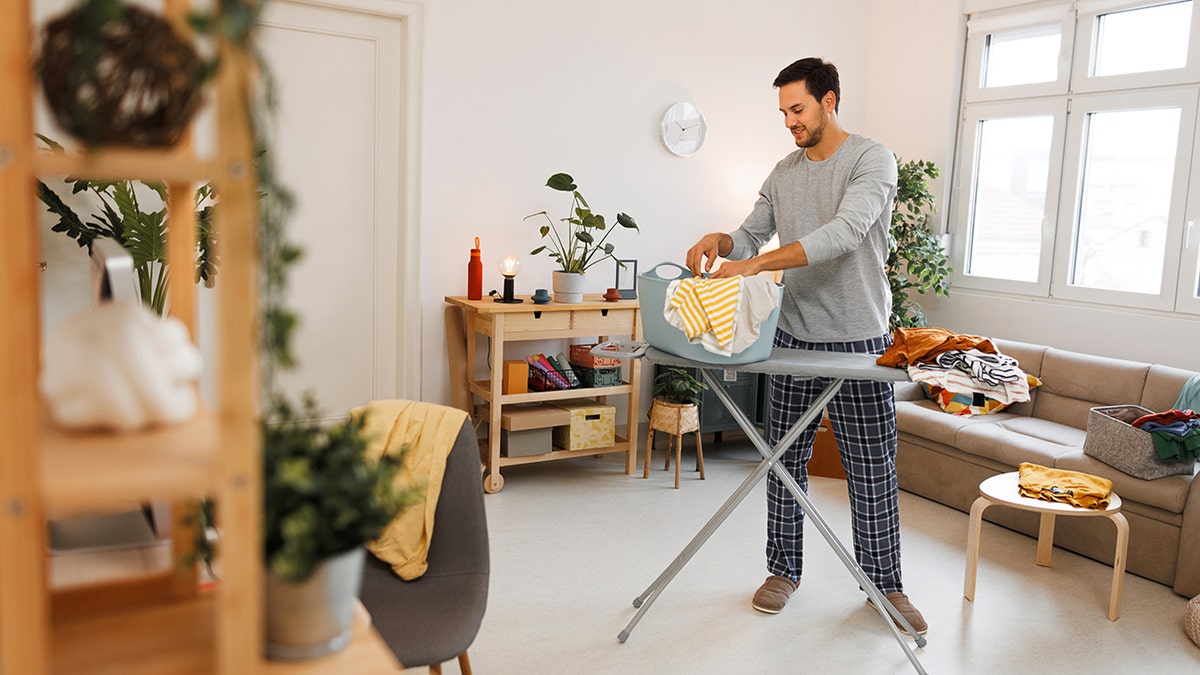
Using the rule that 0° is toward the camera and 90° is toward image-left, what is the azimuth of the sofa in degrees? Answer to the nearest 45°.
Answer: approximately 45°

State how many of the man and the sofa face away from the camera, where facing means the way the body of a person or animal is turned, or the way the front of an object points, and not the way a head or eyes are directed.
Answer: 0

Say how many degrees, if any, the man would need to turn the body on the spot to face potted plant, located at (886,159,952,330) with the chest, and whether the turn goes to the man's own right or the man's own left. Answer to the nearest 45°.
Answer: approximately 135° to the man's own right

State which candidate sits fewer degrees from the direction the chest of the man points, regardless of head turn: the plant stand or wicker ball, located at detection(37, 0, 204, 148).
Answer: the wicker ball

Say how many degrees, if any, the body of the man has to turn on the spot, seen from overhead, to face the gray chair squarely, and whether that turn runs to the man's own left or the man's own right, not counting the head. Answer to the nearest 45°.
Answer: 0° — they already face it

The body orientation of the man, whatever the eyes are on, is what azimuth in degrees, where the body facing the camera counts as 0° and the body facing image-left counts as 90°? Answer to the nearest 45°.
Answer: approximately 45°

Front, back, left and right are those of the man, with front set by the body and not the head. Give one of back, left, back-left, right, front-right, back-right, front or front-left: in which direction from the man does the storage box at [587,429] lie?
right

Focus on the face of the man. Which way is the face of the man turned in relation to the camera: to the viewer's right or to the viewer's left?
to the viewer's left

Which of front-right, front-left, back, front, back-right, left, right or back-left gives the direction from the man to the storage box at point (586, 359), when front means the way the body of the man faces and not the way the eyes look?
right

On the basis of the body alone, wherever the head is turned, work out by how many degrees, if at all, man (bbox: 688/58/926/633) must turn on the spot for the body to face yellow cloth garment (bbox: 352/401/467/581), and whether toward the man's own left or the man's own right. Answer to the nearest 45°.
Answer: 0° — they already face it
